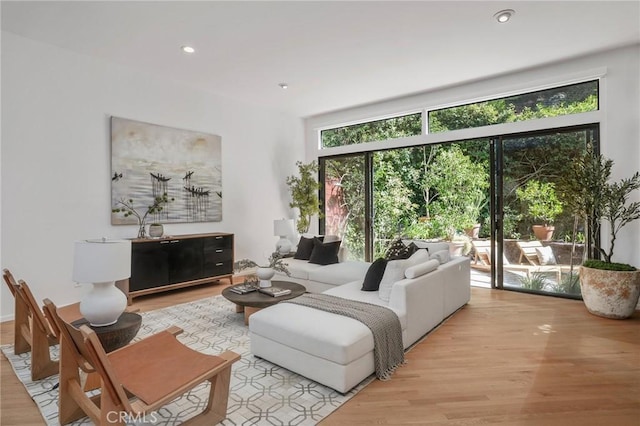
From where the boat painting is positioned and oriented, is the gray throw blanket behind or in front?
in front

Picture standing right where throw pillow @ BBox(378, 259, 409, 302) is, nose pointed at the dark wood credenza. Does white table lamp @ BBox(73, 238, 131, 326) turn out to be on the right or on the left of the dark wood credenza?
left

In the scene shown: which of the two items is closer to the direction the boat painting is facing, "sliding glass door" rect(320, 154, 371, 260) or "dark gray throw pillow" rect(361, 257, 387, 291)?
the dark gray throw pillow

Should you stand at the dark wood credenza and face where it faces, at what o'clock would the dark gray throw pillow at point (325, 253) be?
The dark gray throw pillow is roughly at 11 o'clock from the dark wood credenza.

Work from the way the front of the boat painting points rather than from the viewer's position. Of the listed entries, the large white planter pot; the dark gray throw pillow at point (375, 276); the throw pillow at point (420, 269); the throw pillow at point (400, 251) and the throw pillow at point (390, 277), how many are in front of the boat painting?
5

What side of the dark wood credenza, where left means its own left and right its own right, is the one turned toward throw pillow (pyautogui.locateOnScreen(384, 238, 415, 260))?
front

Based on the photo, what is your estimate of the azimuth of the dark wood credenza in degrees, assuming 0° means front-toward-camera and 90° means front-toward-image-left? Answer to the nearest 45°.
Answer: approximately 315°

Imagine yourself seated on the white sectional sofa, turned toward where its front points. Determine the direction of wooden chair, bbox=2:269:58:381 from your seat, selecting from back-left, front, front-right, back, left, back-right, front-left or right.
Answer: front-left

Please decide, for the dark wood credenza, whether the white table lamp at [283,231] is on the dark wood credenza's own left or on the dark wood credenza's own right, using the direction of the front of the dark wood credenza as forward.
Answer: on the dark wood credenza's own left

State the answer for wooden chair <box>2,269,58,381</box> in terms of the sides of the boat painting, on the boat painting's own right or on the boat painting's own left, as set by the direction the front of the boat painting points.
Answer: on the boat painting's own right

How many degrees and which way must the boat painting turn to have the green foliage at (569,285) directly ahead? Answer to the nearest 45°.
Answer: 0° — it already faces it

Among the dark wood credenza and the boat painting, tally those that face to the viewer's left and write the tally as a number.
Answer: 0
